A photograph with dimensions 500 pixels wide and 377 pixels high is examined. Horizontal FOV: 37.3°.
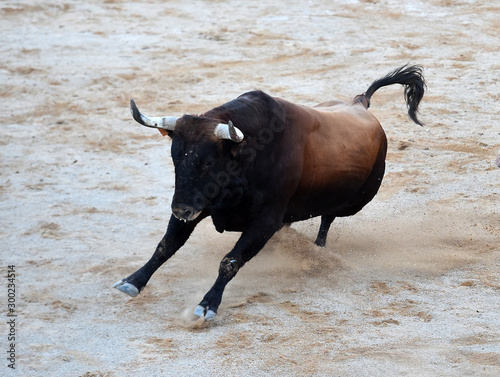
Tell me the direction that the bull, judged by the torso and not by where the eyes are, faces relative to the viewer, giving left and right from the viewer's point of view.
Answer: facing the viewer and to the left of the viewer
